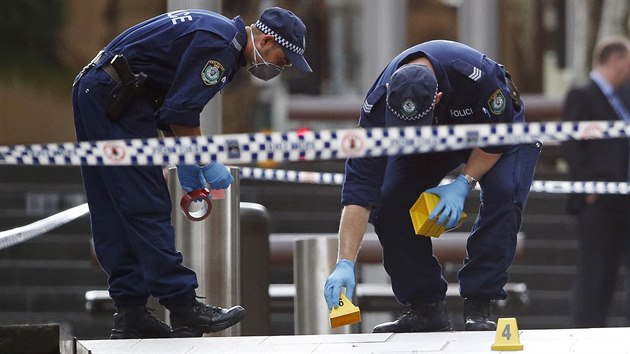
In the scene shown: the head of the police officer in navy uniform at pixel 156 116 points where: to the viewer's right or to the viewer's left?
to the viewer's right

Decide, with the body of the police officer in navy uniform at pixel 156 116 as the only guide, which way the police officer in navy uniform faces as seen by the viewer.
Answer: to the viewer's right

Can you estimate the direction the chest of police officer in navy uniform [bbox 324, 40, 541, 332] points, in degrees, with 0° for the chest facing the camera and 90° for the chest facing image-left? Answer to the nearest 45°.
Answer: approximately 45°

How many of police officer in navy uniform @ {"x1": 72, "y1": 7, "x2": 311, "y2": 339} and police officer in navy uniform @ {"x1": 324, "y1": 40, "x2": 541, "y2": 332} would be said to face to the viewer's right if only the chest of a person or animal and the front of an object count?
1

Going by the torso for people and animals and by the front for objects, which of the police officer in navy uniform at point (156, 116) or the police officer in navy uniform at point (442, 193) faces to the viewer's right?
the police officer in navy uniform at point (156, 116)

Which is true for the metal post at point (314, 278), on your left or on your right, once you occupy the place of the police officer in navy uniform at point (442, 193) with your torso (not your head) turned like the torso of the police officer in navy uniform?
on your right
